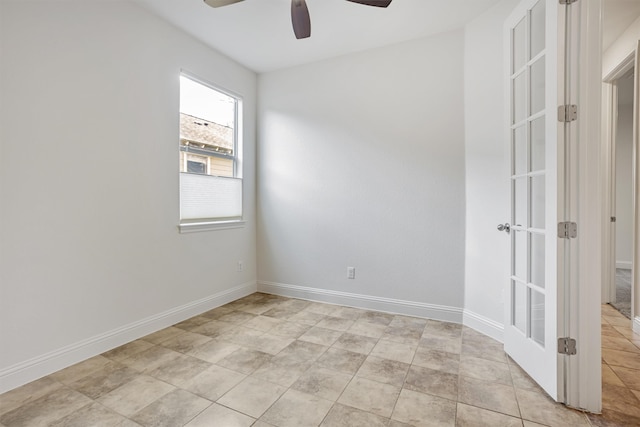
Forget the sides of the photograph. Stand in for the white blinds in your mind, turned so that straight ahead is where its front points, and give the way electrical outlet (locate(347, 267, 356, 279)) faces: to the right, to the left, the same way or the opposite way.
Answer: to the right

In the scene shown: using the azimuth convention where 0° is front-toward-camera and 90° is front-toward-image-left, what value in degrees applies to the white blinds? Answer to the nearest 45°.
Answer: approximately 315°

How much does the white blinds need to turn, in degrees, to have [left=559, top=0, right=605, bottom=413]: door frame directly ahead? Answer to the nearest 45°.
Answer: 0° — it already faces it

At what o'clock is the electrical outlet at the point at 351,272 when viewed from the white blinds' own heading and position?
The electrical outlet is roughly at 11 o'clock from the white blinds.

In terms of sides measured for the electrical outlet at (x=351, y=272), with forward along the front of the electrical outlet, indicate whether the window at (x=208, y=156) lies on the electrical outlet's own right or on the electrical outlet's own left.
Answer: on the electrical outlet's own right

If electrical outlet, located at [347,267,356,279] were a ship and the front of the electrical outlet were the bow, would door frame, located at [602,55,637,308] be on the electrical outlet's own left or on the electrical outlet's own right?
on the electrical outlet's own left

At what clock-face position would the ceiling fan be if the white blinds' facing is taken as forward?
The ceiling fan is roughly at 1 o'clock from the white blinds.

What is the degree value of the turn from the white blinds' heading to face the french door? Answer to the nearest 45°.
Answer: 0° — it already faces it

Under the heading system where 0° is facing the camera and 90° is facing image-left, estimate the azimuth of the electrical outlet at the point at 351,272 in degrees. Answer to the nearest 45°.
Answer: approximately 0°

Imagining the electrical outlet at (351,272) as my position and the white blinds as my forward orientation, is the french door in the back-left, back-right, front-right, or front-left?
back-left

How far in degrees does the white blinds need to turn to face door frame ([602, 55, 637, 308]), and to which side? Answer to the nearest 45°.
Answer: approximately 45° to its left
